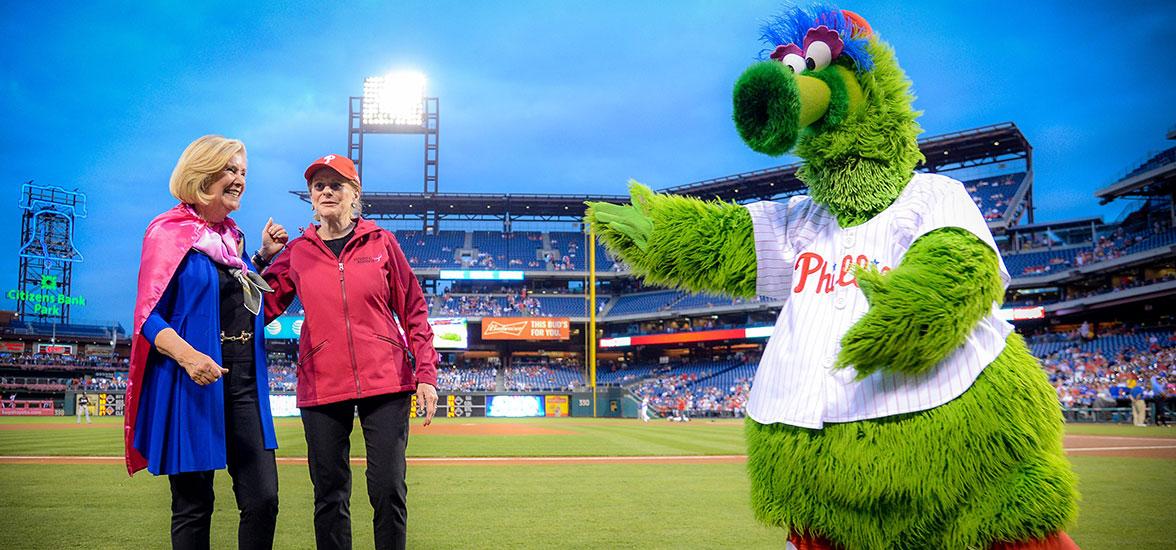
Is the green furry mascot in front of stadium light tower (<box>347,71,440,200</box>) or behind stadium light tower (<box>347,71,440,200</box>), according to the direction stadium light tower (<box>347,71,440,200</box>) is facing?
in front

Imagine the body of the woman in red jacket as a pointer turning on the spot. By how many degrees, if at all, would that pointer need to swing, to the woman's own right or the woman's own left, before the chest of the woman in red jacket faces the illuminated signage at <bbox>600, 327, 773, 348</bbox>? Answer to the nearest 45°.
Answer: approximately 135° to the woman's own left

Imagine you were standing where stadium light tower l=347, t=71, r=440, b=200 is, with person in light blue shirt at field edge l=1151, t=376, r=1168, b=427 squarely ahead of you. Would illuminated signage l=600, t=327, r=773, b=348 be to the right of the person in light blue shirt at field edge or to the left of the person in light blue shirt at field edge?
left

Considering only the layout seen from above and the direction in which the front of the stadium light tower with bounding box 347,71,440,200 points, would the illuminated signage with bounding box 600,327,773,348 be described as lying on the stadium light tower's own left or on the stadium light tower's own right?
on the stadium light tower's own left

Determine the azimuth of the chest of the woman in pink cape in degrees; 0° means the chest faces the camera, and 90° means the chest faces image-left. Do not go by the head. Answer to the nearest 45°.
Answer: approximately 315°

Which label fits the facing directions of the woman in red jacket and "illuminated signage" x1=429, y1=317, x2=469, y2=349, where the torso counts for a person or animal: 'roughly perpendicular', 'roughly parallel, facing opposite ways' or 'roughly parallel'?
roughly parallel

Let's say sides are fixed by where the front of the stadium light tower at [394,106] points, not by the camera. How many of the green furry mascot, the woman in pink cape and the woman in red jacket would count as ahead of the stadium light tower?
3

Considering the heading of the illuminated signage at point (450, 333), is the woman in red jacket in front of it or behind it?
in front

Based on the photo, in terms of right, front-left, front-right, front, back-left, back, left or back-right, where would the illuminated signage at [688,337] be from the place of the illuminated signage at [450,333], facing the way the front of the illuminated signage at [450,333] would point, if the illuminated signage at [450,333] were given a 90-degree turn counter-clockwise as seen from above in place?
front

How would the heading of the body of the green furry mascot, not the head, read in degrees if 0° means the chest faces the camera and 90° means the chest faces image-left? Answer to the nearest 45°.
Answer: approximately 45°

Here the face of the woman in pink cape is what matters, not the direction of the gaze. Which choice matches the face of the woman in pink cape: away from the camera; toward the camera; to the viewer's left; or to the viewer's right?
to the viewer's right

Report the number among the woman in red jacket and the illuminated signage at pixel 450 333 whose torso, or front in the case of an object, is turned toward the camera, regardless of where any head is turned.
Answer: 2

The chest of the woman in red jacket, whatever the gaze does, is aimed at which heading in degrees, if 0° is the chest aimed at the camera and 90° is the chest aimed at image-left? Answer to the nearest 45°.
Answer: approximately 0°

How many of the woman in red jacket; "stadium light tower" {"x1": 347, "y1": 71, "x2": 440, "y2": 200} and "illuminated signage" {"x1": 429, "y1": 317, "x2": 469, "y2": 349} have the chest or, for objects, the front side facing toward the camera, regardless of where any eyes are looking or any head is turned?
3

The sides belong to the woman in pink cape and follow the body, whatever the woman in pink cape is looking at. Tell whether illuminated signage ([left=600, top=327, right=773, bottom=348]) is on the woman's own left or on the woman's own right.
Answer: on the woman's own left

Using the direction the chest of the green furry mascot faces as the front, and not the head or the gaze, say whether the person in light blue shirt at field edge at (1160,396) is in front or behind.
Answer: behind

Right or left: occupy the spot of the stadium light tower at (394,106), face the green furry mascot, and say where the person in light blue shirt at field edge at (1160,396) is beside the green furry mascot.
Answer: left

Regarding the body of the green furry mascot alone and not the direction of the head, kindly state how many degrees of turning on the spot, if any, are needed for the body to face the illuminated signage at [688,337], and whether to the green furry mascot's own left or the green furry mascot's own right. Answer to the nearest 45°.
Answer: approximately 135° to the green furry mascot's own right

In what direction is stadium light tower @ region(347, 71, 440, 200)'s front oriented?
toward the camera

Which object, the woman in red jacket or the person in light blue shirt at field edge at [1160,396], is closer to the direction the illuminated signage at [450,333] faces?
the woman in red jacket
